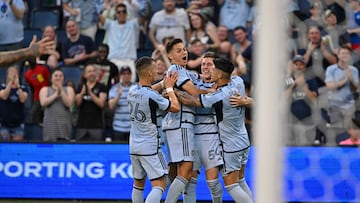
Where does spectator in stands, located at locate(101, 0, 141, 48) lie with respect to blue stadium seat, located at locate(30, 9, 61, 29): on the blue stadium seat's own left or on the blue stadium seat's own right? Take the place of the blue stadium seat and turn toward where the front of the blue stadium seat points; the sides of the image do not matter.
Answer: on the blue stadium seat's own left

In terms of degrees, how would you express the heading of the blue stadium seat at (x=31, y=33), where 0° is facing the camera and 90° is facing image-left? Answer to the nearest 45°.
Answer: approximately 0°

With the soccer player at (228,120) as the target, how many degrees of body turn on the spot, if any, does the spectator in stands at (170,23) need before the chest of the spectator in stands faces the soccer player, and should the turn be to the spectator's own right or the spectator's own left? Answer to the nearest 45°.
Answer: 0° — they already face them

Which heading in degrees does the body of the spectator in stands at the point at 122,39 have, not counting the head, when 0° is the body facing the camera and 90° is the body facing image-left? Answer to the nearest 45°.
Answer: approximately 0°

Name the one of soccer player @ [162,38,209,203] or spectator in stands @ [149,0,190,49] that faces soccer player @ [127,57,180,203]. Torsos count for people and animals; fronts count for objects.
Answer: the spectator in stands
